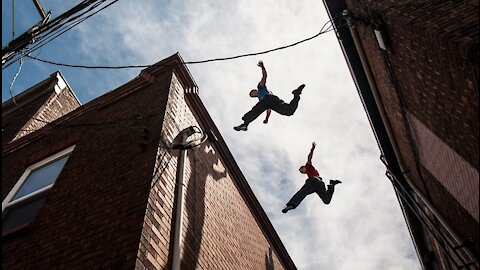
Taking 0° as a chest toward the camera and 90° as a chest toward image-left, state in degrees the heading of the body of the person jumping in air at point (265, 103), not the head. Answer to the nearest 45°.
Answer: approximately 90°

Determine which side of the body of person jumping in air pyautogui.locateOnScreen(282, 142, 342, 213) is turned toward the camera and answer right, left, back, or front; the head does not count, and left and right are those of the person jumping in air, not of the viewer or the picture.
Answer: left

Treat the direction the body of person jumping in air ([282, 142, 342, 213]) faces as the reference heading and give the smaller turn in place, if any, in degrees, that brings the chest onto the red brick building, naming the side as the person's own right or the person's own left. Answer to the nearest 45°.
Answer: approximately 45° to the person's own left

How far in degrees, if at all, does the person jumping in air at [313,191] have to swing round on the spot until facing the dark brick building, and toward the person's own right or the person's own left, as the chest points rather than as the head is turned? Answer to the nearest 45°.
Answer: approximately 135° to the person's own left

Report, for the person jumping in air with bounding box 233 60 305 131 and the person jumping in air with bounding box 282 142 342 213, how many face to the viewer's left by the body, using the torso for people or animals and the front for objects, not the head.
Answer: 2

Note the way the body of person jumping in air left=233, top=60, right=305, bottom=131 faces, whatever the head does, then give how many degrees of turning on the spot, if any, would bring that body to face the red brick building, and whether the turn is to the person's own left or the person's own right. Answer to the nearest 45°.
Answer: approximately 45° to the person's own left
